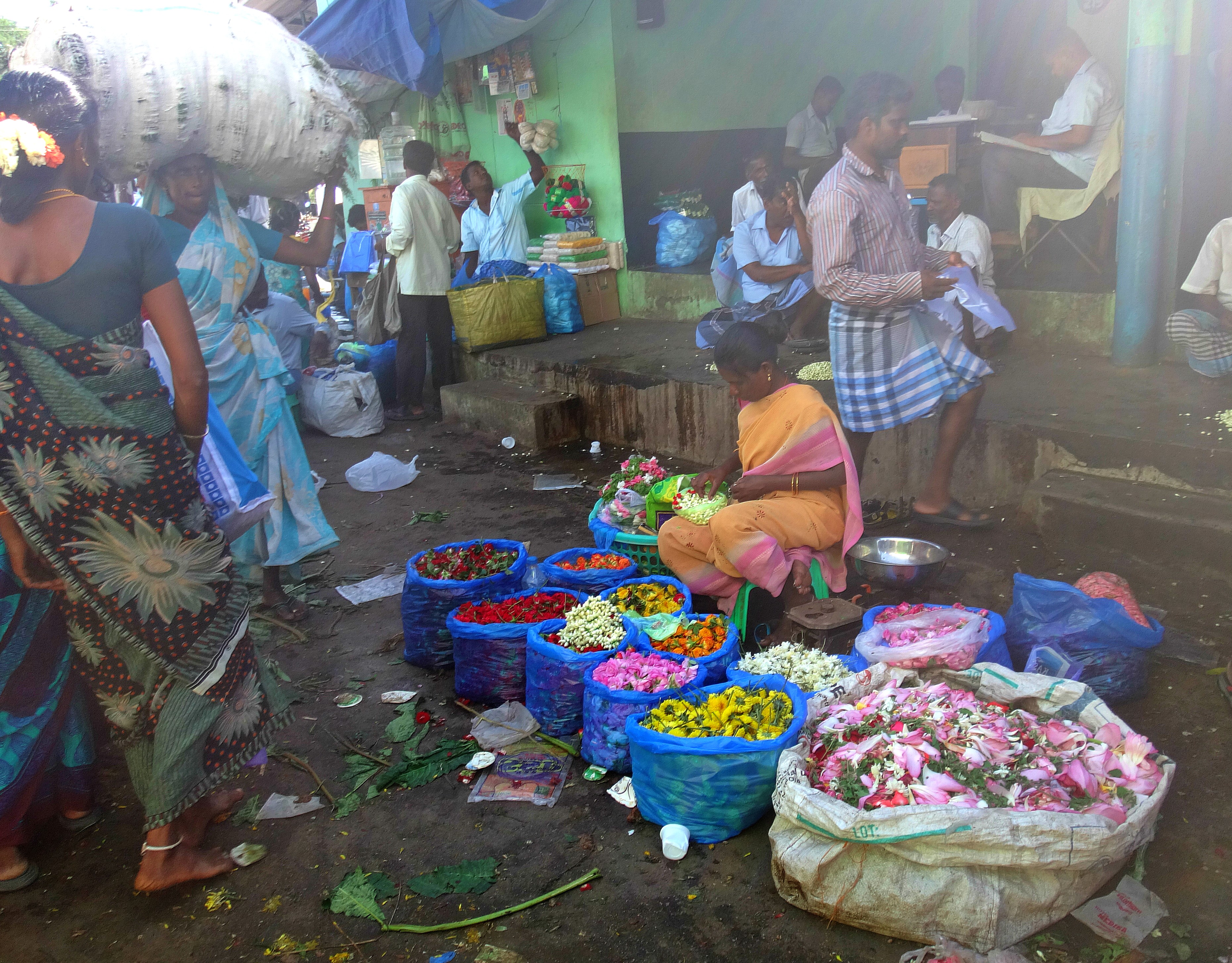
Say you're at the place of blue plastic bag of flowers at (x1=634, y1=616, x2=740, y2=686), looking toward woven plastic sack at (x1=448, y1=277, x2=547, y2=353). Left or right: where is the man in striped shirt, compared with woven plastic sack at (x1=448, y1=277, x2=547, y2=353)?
right

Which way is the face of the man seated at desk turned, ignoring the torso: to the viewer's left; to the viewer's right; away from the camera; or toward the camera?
to the viewer's left

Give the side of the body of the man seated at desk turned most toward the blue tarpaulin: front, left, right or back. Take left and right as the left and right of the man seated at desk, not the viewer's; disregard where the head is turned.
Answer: front

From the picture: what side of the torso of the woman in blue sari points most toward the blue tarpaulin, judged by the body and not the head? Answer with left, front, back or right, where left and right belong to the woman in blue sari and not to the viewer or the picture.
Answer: back

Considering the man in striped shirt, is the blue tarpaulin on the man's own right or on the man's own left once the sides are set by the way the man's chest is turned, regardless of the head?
on the man's own left

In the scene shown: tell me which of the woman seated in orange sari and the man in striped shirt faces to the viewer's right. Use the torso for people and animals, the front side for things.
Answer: the man in striped shirt

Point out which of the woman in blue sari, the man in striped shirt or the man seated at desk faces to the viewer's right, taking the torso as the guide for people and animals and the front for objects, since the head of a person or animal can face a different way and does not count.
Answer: the man in striped shirt

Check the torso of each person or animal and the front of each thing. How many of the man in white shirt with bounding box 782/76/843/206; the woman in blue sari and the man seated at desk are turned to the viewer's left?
1

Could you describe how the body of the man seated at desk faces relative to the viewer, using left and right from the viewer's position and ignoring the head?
facing to the left of the viewer

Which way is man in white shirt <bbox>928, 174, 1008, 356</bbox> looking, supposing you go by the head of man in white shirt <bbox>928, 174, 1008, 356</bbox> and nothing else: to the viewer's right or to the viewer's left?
to the viewer's left

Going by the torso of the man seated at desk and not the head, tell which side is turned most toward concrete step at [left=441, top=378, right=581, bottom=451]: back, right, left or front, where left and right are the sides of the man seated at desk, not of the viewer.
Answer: front

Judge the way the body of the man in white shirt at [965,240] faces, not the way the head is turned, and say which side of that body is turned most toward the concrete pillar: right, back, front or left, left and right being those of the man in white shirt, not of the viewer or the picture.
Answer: left

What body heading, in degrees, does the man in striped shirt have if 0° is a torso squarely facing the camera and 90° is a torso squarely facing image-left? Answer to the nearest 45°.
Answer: approximately 270°

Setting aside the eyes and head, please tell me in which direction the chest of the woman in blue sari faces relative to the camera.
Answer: toward the camera

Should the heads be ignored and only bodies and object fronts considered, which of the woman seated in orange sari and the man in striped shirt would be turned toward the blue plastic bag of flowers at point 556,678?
the woman seated in orange sari
